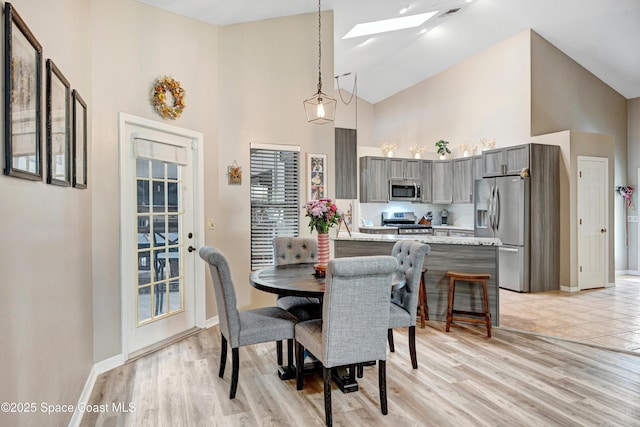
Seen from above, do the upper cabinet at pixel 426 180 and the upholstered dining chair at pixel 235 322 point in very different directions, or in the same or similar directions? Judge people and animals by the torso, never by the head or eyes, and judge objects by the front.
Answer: very different directions

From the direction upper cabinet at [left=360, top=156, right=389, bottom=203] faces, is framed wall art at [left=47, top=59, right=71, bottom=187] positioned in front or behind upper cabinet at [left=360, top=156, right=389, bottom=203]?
in front

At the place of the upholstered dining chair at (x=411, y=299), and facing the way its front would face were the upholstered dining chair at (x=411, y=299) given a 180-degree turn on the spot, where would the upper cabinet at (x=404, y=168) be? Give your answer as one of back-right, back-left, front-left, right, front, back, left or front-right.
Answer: front-left

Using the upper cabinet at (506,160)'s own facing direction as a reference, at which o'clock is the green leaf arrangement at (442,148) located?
The green leaf arrangement is roughly at 3 o'clock from the upper cabinet.

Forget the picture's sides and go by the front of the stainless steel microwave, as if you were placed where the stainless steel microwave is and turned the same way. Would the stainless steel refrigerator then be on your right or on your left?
on your left

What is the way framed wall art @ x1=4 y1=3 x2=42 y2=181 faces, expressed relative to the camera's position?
facing to the right of the viewer

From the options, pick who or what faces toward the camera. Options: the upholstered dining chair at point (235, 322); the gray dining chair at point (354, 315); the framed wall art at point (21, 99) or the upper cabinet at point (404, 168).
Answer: the upper cabinet

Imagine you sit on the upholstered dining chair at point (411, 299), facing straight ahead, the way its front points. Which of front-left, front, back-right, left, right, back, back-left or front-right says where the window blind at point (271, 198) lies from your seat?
right

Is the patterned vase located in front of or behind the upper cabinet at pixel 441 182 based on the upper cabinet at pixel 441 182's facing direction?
in front

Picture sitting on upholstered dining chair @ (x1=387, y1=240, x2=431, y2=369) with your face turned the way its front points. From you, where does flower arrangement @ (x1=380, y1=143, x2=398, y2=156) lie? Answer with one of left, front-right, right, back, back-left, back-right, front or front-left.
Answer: back-right

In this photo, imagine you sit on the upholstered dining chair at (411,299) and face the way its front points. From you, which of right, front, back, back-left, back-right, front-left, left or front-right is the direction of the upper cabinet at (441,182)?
back-right
